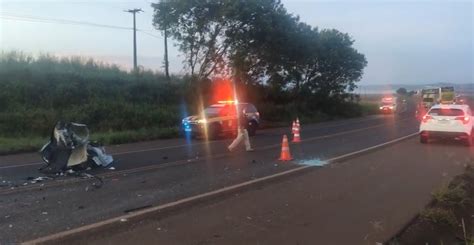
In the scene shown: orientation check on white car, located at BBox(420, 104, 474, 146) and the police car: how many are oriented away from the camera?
1

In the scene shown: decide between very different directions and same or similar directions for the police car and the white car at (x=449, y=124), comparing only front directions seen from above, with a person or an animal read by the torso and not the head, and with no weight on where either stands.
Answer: very different directions

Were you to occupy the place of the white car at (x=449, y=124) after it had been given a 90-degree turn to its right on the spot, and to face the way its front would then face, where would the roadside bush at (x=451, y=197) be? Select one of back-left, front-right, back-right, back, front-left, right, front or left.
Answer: right

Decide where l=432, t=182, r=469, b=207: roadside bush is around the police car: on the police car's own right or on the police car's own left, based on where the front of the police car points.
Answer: on the police car's own left

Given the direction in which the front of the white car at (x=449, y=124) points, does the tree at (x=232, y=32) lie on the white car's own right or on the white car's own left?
on the white car's own left

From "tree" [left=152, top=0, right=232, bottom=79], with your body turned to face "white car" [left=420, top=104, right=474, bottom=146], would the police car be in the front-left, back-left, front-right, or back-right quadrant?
front-right

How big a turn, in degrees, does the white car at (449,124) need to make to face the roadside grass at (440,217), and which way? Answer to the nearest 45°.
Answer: approximately 180°

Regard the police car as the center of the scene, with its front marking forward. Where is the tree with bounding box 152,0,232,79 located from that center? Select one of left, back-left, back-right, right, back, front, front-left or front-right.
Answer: back-right

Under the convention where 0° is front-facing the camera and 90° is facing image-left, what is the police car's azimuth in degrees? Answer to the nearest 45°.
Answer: approximately 45°

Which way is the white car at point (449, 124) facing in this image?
away from the camera

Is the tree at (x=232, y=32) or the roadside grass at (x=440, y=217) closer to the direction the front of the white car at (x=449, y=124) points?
the tree

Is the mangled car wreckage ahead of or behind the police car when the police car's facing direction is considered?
ahead

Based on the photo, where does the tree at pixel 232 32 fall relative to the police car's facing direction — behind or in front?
behind

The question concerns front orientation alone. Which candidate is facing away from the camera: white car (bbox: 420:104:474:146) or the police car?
the white car

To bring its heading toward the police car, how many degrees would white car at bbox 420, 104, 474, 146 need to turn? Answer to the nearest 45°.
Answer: approximately 90° to its left
